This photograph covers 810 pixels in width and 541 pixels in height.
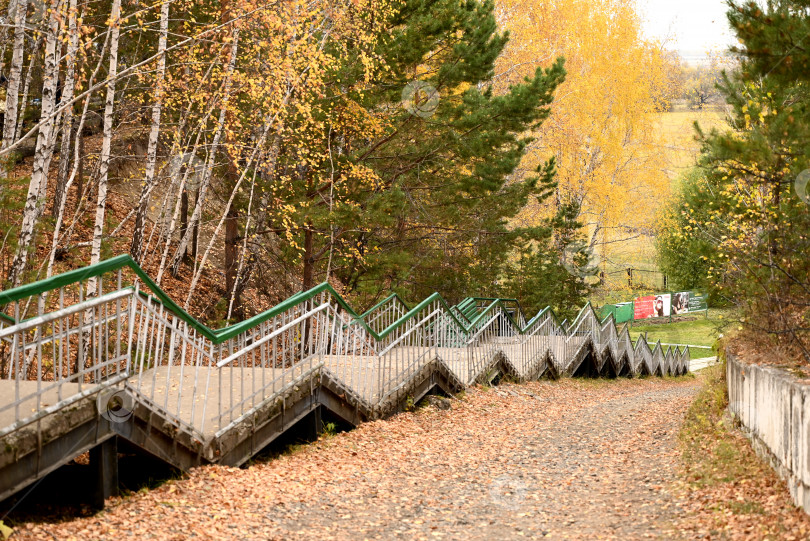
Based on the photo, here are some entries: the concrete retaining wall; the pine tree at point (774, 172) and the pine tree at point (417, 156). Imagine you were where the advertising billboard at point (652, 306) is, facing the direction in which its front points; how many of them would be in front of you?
3

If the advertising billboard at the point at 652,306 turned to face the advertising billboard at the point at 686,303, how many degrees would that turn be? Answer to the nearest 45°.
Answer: approximately 135° to its left

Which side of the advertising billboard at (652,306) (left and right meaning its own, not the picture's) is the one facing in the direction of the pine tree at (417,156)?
front

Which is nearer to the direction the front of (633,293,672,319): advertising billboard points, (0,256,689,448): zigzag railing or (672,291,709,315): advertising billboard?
the zigzag railing

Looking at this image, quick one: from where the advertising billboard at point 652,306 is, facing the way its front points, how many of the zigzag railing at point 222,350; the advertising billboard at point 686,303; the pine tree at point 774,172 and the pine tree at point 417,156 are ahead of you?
3

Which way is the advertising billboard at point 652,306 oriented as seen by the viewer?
toward the camera

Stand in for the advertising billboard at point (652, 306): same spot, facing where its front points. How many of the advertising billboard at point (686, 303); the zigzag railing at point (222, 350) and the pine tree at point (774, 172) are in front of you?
2

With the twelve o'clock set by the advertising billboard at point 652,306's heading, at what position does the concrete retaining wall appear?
The concrete retaining wall is roughly at 12 o'clock from the advertising billboard.

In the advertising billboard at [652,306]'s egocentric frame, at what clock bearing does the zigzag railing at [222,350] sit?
The zigzag railing is roughly at 12 o'clock from the advertising billboard.

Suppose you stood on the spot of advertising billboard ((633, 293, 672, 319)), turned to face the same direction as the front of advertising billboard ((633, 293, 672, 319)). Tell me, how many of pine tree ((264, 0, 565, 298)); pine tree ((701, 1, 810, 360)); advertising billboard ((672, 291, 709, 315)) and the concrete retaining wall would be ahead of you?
3

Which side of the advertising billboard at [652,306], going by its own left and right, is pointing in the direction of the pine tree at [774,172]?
front
